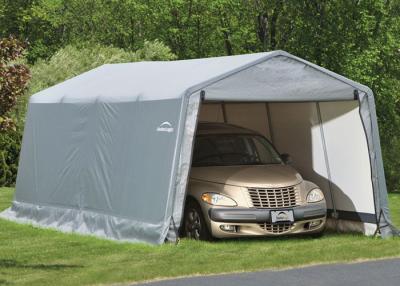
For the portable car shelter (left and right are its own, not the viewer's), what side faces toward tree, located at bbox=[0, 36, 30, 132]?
back

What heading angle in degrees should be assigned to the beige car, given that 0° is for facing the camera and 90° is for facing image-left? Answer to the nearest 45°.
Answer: approximately 315°

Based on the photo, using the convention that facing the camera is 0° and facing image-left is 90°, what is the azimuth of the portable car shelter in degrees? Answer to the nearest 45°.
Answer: approximately 315°

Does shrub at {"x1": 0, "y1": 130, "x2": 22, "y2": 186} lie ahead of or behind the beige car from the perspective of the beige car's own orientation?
behind

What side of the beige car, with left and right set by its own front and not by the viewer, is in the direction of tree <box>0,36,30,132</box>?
back

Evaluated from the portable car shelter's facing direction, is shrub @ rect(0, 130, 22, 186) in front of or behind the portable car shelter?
behind
